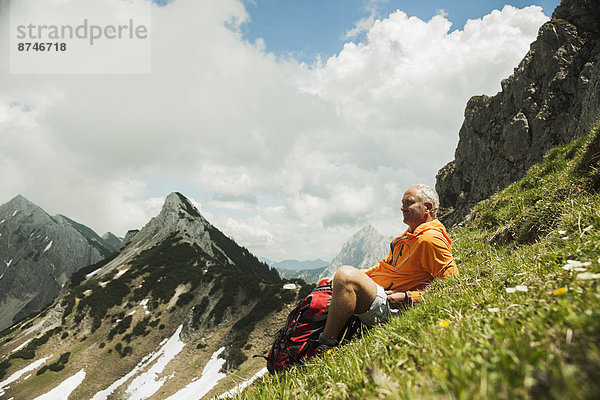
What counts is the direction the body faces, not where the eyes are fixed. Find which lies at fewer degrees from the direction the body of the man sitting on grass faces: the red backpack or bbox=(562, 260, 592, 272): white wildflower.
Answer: the red backpack

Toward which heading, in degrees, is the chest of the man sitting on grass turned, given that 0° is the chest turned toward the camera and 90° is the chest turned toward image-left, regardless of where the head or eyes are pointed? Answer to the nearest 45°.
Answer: approximately 90°
